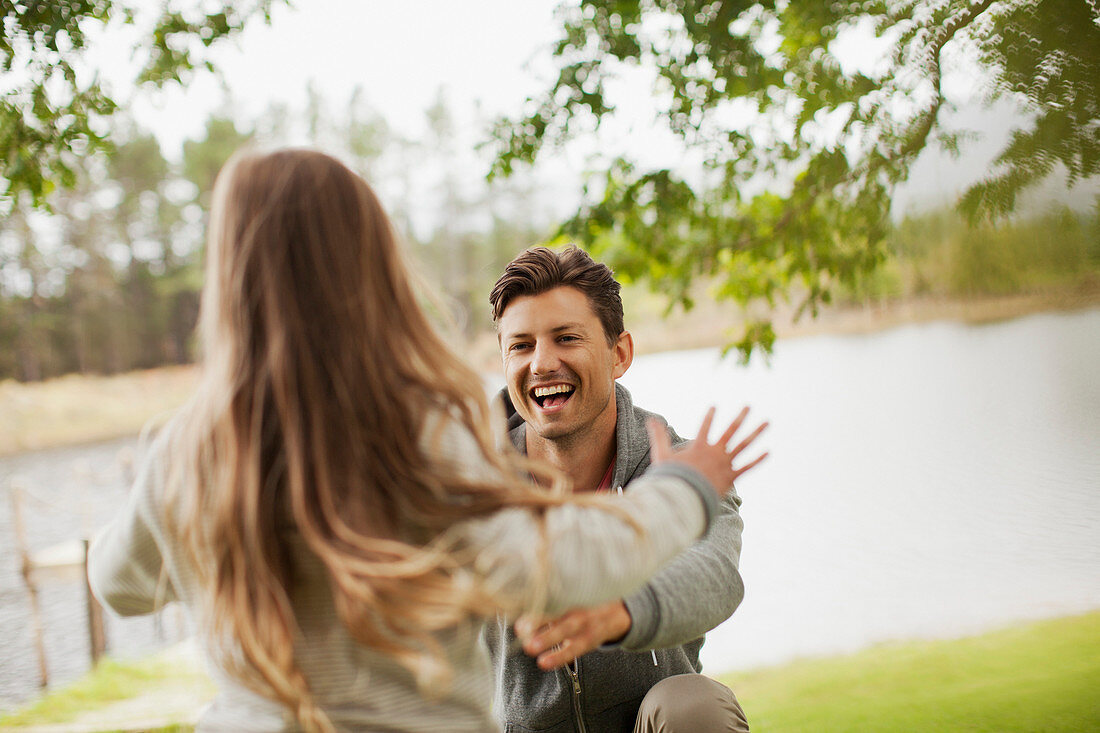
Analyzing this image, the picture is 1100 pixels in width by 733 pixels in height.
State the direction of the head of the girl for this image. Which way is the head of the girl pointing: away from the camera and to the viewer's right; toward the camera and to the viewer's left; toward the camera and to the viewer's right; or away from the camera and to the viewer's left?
away from the camera and to the viewer's right

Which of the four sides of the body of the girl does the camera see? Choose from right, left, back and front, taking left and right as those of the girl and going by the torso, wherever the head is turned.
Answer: back

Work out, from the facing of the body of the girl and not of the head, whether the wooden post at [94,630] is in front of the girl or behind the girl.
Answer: in front
